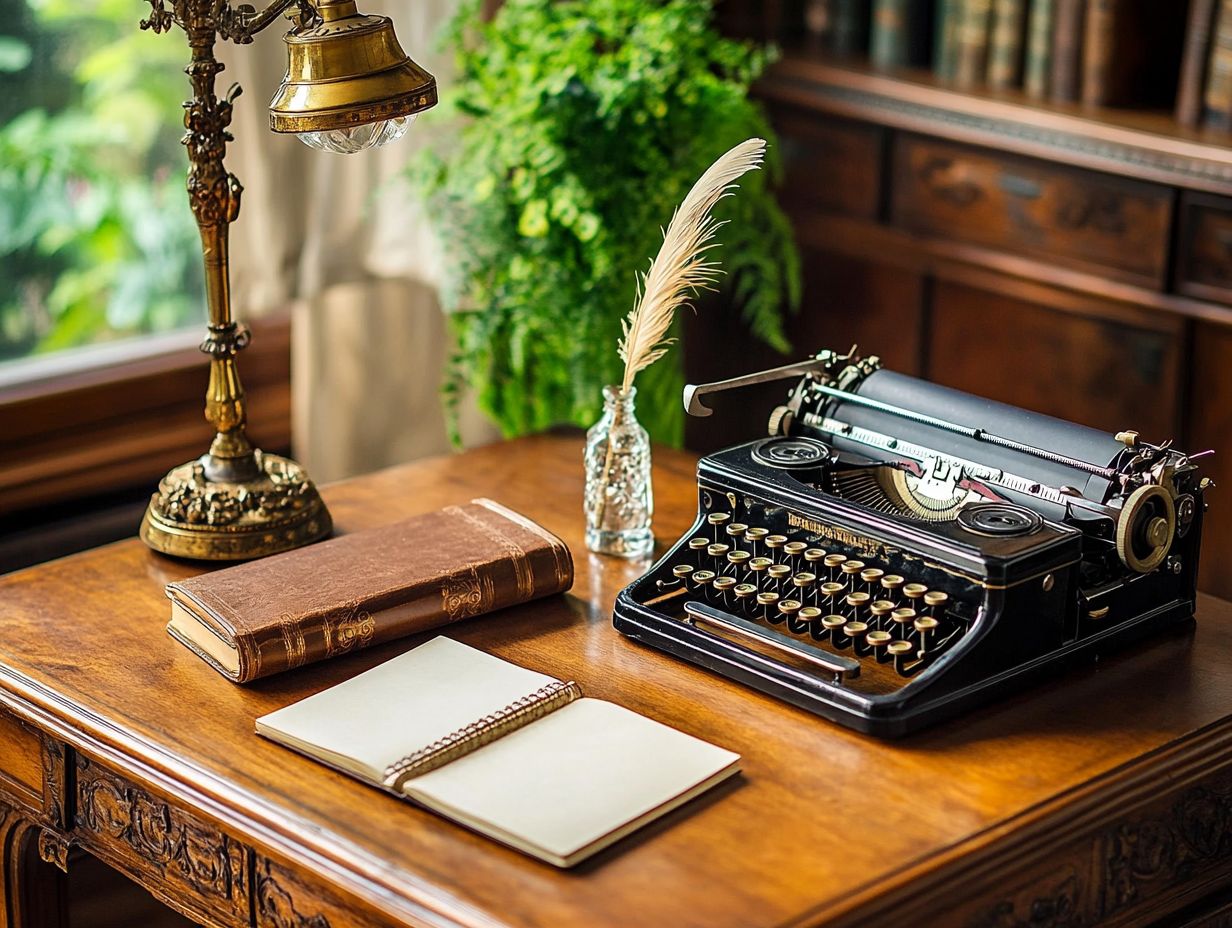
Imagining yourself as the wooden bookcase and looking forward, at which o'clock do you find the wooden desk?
The wooden desk is roughly at 11 o'clock from the wooden bookcase.

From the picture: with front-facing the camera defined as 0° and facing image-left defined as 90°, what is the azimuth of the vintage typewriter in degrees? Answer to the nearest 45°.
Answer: approximately 45°

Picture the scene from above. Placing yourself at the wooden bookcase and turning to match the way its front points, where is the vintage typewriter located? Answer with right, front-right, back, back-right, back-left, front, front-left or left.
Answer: front-left

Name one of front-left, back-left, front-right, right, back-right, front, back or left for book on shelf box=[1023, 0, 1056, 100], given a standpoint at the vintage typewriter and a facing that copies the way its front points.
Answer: back-right

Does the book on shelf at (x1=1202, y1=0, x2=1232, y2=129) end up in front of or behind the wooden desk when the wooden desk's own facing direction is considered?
behind

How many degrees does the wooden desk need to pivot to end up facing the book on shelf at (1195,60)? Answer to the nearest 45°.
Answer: approximately 180°

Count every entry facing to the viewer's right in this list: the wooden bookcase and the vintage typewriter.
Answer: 0

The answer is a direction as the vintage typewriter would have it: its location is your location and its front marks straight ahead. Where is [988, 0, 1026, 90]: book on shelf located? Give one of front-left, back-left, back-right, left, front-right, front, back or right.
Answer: back-right

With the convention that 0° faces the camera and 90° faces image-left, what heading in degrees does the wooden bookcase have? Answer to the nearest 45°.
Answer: approximately 45°

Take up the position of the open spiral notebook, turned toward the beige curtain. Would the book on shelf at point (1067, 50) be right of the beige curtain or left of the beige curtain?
right
